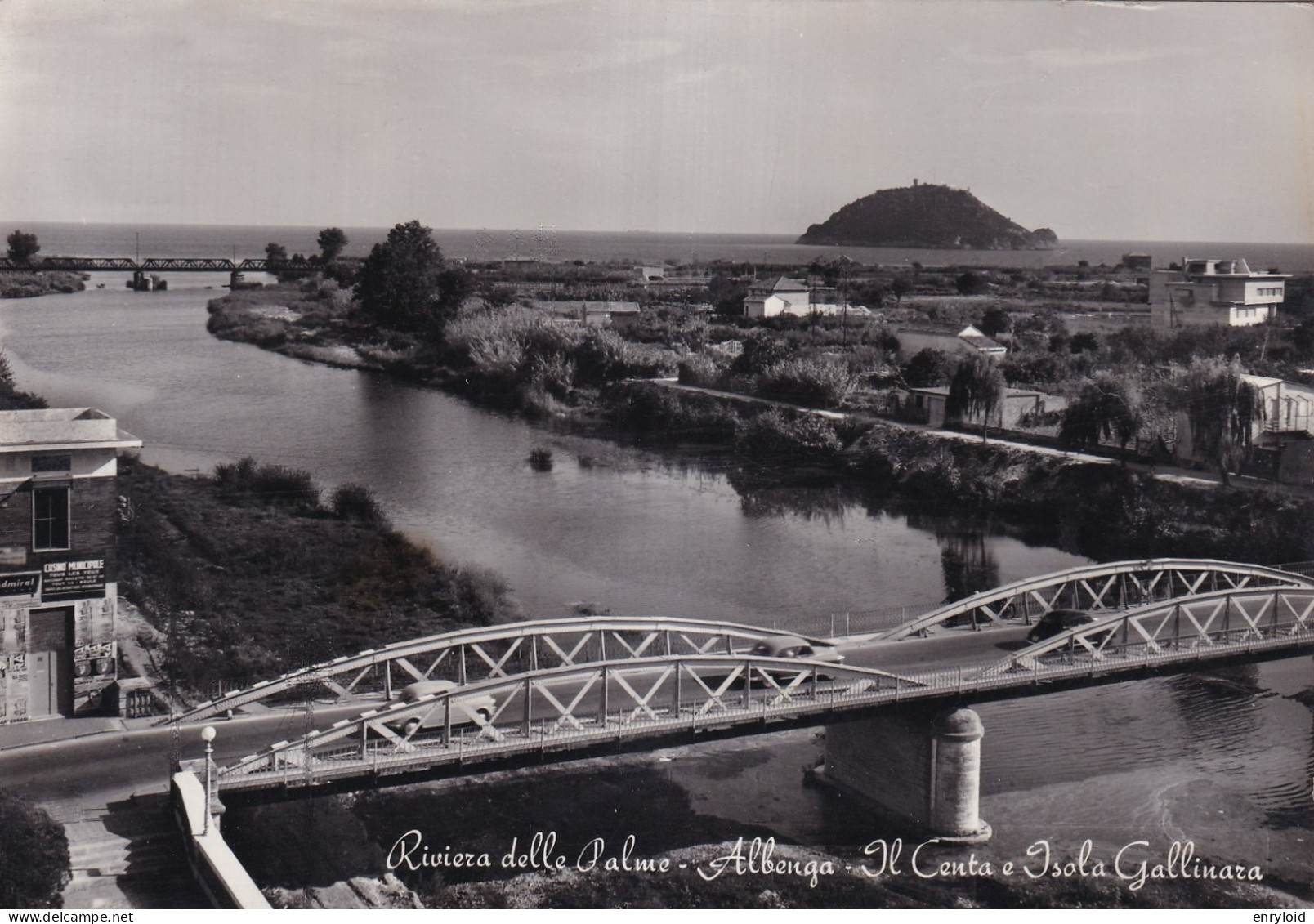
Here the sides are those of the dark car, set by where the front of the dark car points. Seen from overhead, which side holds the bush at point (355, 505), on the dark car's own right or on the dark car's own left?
on the dark car's own right

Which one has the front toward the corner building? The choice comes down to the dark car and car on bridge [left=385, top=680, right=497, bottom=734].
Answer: the dark car

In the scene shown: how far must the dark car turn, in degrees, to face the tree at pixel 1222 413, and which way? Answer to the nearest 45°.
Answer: approximately 135° to its right

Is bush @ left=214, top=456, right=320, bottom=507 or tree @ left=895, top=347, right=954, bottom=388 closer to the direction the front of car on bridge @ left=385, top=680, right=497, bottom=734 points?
the tree

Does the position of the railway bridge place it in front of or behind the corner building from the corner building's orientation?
behind

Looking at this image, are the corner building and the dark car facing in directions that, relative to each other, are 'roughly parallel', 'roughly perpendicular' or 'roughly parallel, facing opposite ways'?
roughly perpendicular

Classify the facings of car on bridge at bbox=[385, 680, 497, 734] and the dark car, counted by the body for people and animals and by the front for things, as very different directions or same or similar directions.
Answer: very different directions

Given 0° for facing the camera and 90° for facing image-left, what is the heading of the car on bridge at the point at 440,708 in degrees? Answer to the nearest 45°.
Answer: approximately 270°
